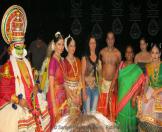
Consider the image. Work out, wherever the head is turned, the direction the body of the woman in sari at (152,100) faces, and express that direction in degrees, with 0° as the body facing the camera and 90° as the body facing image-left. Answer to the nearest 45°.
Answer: approximately 0°

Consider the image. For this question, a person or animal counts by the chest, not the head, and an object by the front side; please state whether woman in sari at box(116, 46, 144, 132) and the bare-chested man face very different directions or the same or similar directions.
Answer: same or similar directions

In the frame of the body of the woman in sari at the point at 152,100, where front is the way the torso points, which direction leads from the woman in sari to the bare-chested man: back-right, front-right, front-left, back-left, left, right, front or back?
right

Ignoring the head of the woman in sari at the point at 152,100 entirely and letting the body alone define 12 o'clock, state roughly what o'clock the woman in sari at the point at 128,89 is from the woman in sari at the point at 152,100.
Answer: the woman in sari at the point at 128,89 is roughly at 3 o'clock from the woman in sari at the point at 152,100.

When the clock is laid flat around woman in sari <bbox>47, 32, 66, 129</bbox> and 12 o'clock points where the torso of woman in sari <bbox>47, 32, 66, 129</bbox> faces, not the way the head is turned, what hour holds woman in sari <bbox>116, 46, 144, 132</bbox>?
woman in sari <bbox>116, 46, 144, 132</bbox> is roughly at 10 o'clock from woman in sari <bbox>47, 32, 66, 129</bbox>.

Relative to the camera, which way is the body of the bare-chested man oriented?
toward the camera

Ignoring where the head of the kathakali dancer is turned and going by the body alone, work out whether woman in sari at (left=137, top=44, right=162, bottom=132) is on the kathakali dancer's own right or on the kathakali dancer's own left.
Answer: on the kathakali dancer's own left

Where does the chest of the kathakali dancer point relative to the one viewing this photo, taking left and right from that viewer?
facing the viewer and to the right of the viewer
